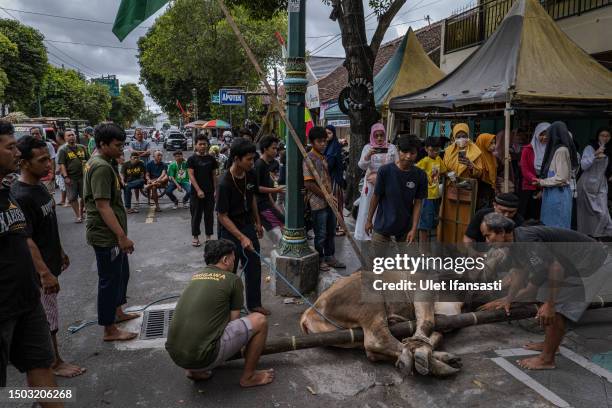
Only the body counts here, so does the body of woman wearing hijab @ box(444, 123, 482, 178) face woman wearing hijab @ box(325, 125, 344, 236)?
no

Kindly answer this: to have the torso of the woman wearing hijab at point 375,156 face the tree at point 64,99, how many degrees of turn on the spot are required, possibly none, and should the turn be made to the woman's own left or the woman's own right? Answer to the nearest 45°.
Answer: approximately 135° to the woman's own right

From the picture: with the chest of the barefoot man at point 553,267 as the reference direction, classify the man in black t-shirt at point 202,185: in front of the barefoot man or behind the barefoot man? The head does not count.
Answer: in front

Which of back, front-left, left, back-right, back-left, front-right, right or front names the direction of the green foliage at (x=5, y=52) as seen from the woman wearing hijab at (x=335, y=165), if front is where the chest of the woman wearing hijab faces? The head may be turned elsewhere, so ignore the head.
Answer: right

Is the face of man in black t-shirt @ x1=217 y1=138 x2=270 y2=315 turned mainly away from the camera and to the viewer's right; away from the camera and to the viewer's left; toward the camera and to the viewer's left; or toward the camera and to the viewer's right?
toward the camera and to the viewer's right

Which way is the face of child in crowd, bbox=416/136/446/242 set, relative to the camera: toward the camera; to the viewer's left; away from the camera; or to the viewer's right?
toward the camera

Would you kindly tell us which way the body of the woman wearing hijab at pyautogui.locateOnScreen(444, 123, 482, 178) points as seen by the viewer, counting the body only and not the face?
toward the camera

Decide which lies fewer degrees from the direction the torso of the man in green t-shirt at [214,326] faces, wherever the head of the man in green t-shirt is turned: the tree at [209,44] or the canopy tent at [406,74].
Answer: the canopy tent

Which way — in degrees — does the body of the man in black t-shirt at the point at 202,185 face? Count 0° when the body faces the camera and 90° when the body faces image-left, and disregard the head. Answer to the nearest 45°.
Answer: approximately 0°

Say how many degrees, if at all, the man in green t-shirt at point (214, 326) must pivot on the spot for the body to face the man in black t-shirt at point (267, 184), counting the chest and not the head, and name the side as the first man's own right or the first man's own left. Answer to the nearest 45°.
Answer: approximately 45° to the first man's own left

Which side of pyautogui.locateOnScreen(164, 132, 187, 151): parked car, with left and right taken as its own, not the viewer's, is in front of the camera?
front

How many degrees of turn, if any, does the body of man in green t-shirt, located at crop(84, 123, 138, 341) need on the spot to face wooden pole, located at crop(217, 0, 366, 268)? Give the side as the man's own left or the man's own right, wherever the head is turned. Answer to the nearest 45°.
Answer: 0° — they already face it

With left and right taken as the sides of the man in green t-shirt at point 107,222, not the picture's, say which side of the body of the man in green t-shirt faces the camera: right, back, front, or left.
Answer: right

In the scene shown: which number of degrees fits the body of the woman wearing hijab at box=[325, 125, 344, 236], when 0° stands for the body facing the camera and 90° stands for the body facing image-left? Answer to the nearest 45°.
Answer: approximately 45°
